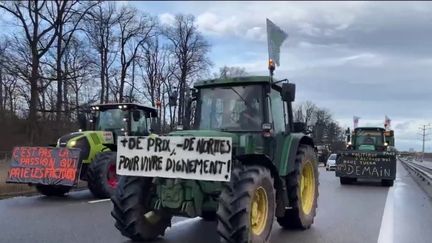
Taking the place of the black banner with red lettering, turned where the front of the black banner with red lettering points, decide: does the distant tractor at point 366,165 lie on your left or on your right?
on your left

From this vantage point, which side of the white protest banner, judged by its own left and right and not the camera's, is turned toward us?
front

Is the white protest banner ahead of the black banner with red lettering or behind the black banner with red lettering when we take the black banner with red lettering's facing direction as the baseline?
ahead

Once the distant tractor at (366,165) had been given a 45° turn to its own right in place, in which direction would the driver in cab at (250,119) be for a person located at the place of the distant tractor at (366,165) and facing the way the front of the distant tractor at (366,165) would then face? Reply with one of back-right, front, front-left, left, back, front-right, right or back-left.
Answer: front-left

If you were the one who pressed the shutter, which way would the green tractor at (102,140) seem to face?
facing the viewer and to the left of the viewer

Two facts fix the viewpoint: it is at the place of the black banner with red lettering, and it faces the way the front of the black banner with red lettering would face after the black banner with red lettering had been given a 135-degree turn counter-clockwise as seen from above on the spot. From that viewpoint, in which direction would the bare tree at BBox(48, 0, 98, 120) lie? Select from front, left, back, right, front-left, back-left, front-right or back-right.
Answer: front-left

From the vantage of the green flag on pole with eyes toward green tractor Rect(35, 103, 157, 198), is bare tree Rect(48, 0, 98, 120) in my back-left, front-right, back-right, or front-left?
front-right

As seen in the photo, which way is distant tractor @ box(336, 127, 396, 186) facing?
toward the camera

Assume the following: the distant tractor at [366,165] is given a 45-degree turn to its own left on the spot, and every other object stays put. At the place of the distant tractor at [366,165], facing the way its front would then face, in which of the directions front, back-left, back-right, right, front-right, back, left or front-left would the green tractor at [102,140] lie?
right

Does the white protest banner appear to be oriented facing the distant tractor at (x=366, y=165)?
no

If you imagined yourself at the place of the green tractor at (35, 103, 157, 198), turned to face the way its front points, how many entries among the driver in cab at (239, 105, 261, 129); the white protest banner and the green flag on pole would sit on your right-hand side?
0
